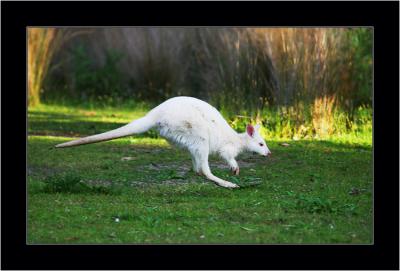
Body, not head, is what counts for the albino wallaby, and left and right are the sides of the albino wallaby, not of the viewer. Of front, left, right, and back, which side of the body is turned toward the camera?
right
